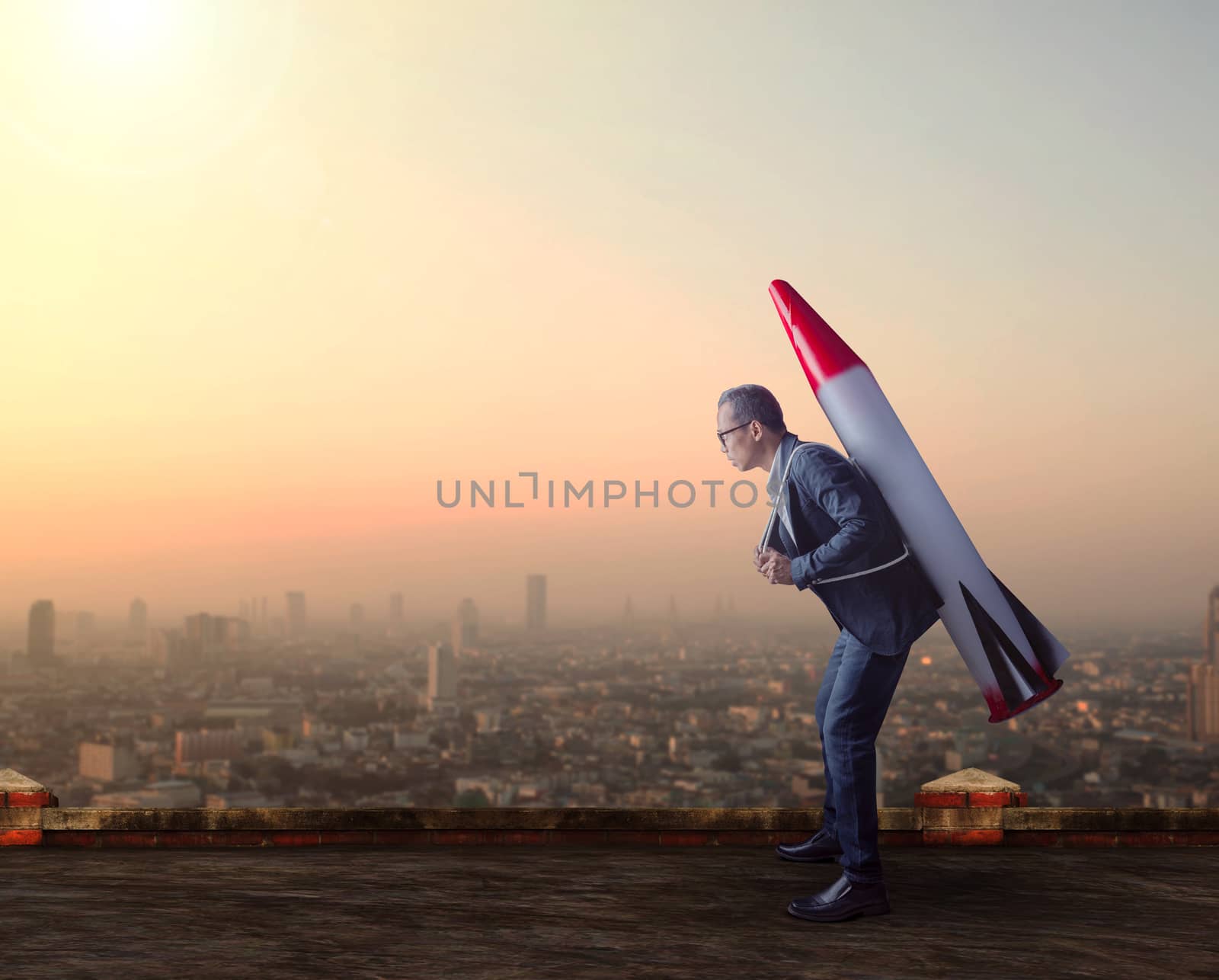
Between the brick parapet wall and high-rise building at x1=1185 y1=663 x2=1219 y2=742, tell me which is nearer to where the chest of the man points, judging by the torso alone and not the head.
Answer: the brick parapet wall

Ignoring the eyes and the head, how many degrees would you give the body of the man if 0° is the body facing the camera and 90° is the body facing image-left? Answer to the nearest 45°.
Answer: approximately 90°

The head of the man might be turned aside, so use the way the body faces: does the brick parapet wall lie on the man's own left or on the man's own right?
on the man's own right

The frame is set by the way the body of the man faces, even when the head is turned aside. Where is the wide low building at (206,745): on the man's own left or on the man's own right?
on the man's own right

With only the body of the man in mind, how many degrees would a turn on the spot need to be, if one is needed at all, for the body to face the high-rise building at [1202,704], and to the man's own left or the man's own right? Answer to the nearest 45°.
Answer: approximately 90° to the man's own right

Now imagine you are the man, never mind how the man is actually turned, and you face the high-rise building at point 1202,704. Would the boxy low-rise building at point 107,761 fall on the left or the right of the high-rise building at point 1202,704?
left

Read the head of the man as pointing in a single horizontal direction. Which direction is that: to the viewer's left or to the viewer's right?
to the viewer's left

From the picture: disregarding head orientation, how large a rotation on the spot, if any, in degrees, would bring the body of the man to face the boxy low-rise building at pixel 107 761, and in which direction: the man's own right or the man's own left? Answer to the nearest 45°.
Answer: approximately 45° to the man's own right
